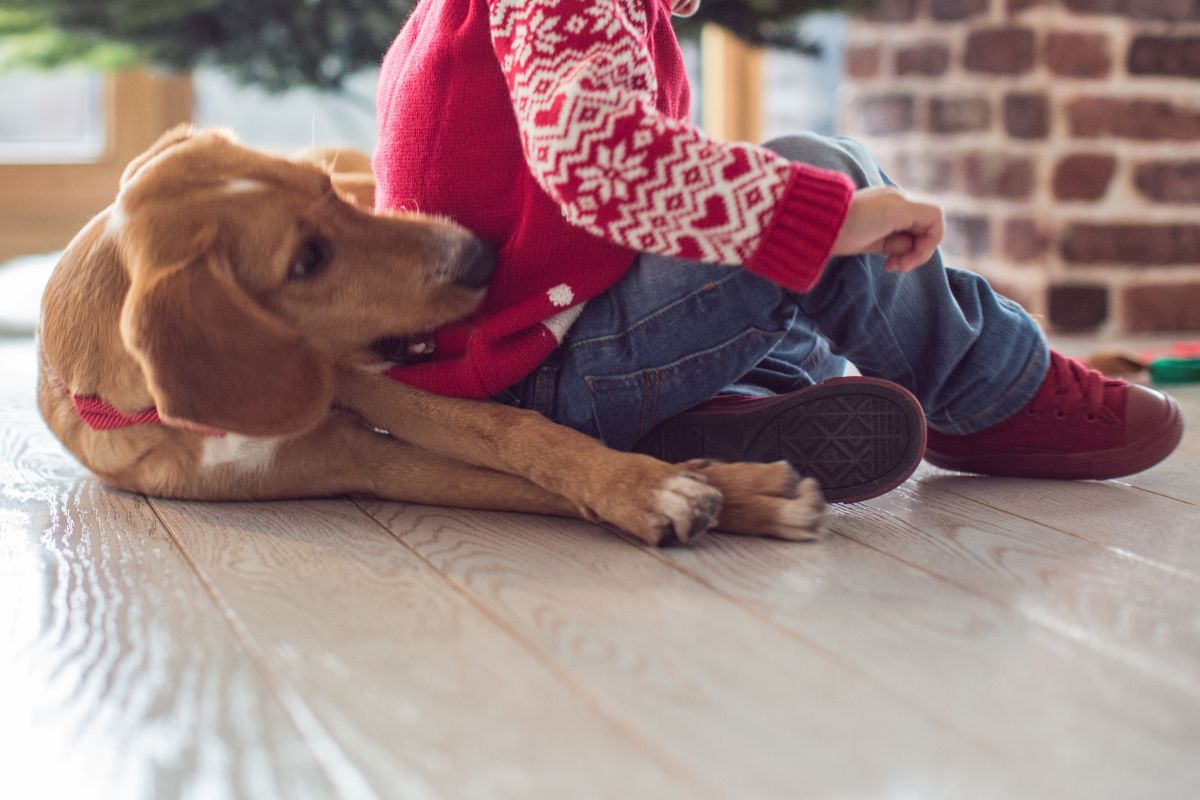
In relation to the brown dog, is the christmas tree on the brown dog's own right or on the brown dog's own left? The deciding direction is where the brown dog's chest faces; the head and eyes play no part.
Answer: on the brown dog's own left
